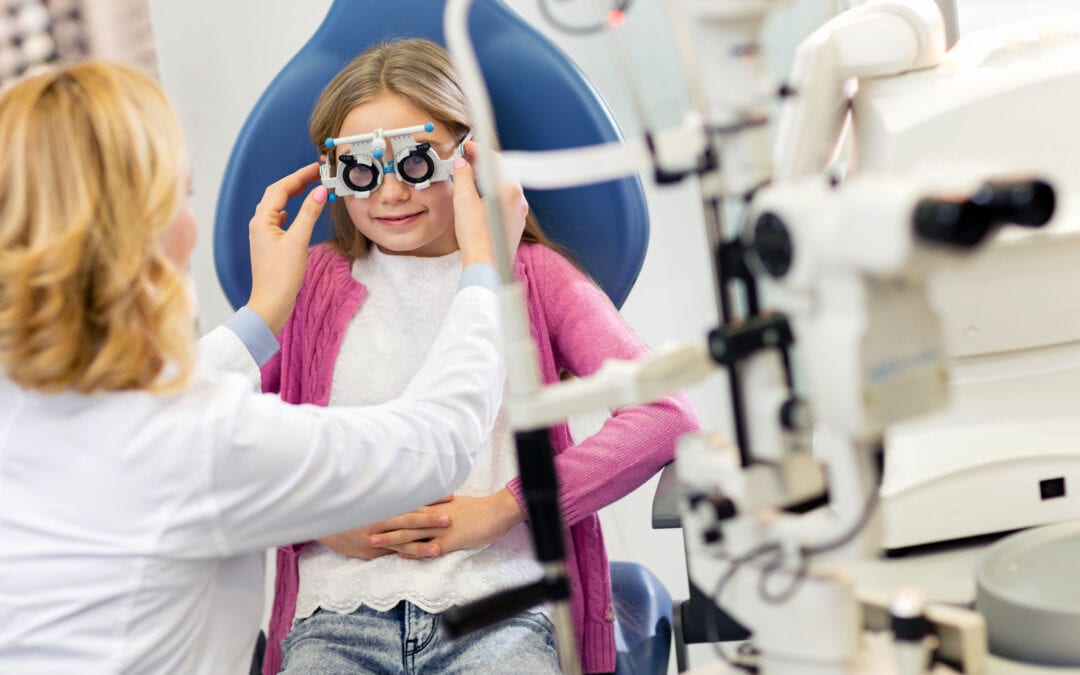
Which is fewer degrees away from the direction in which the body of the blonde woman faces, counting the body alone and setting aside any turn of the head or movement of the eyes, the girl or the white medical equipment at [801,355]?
the girl

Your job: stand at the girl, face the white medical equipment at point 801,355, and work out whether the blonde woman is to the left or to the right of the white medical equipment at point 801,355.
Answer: right

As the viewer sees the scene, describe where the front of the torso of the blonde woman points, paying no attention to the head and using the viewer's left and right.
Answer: facing away from the viewer and to the right of the viewer

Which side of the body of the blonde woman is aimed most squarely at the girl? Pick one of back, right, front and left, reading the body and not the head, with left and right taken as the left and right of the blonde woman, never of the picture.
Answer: front

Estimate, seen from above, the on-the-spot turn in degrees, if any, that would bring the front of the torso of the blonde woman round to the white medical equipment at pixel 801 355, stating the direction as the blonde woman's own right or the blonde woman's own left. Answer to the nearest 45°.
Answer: approximately 90° to the blonde woman's own right

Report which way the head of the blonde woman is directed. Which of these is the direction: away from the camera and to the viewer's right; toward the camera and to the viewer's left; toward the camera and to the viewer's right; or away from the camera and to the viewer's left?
away from the camera and to the viewer's right
